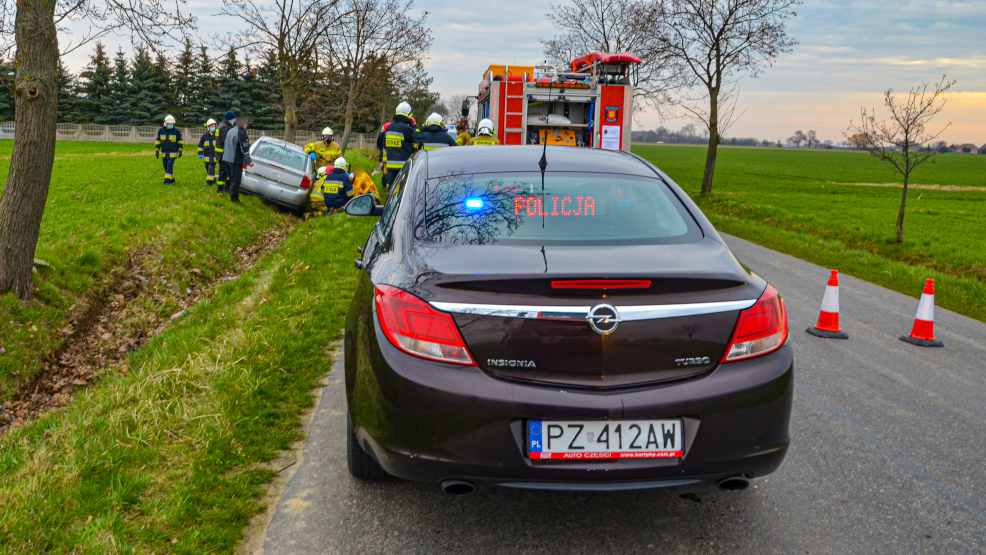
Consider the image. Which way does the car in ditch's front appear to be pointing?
away from the camera

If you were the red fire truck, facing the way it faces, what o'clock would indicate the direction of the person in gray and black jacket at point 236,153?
The person in gray and black jacket is roughly at 9 o'clock from the red fire truck.

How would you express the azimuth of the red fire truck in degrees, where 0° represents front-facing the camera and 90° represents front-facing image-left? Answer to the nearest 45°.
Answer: approximately 180°

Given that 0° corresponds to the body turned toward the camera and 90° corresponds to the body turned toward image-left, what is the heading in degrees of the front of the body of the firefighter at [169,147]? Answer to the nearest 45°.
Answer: approximately 0°

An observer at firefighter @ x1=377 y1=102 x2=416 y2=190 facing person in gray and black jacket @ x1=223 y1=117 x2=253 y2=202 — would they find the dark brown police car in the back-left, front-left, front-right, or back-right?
back-left

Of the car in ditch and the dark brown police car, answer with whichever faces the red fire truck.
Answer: the dark brown police car

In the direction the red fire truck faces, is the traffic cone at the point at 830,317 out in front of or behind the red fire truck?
behind

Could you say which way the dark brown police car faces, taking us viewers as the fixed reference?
facing away from the viewer

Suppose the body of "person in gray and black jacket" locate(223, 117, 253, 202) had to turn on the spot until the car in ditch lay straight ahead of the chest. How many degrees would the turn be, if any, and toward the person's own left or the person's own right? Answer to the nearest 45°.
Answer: approximately 45° to the person's own left

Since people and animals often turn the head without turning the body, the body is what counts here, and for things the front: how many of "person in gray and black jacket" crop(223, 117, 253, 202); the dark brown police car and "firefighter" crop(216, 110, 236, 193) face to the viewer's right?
2
